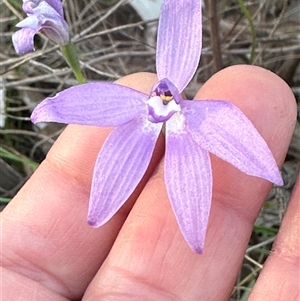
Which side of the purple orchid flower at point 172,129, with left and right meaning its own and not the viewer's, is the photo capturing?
front
